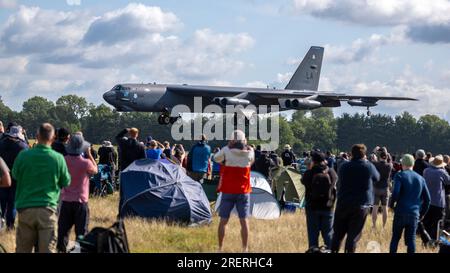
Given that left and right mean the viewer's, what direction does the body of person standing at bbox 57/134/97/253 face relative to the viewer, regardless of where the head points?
facing away from the viewer and to the right of the viewer

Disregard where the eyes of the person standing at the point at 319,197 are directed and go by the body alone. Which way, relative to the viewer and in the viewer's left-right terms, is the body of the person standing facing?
facing away from the viewer

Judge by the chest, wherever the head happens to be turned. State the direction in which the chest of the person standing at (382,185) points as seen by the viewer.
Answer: away from the camera

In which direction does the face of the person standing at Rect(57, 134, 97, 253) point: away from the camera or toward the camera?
away from the camera

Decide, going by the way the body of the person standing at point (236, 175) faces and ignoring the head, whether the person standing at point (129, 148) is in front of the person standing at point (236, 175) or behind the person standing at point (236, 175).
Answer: in front

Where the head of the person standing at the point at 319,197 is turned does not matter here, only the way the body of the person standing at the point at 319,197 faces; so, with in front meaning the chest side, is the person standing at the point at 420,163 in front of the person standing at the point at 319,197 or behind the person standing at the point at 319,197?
in front

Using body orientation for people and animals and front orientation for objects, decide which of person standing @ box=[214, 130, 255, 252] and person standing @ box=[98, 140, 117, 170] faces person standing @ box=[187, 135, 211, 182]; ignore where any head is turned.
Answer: person standing @ box=[214, 130, 255, 252]

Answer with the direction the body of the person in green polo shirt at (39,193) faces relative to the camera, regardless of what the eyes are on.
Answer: away from the camera

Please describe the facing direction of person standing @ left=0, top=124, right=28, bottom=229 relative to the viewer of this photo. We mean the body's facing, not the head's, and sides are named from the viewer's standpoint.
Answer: facing away from the viewer

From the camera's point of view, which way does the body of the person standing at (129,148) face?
away from the camera

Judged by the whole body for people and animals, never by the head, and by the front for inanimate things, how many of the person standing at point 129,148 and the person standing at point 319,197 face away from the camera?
2

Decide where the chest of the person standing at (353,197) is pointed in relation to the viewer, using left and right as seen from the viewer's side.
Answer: facing away from the viewer

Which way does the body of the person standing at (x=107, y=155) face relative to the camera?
away from the camera
